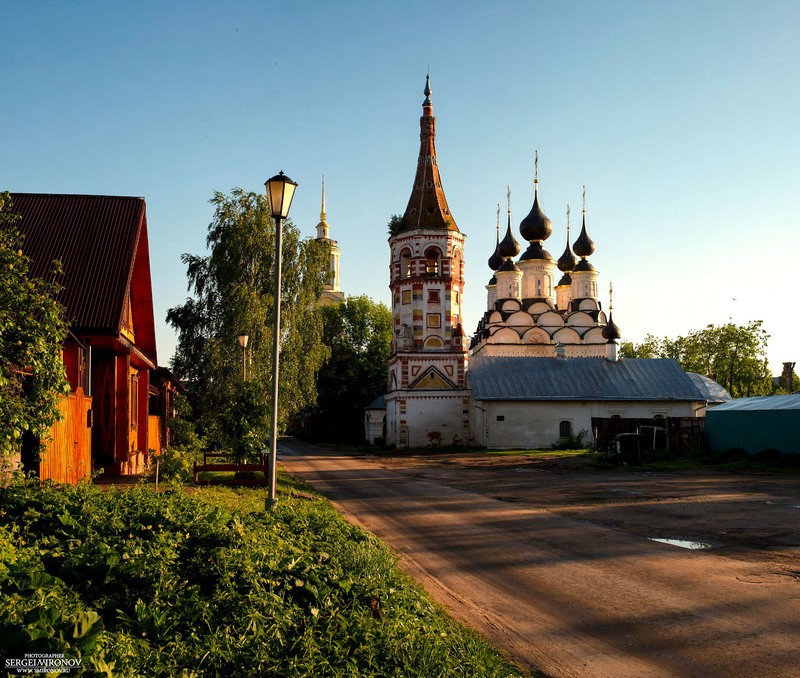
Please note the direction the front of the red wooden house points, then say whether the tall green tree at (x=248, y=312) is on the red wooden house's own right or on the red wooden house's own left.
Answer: on the red wooden house's own left

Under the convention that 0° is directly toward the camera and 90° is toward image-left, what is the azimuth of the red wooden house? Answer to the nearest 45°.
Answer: approximately 270°

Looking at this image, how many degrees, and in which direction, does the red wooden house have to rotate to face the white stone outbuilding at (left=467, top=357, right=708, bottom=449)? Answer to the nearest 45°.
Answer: approximately 45° to its left

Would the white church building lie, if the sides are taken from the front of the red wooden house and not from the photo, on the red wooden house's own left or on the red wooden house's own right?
on the red wooden house's own left
